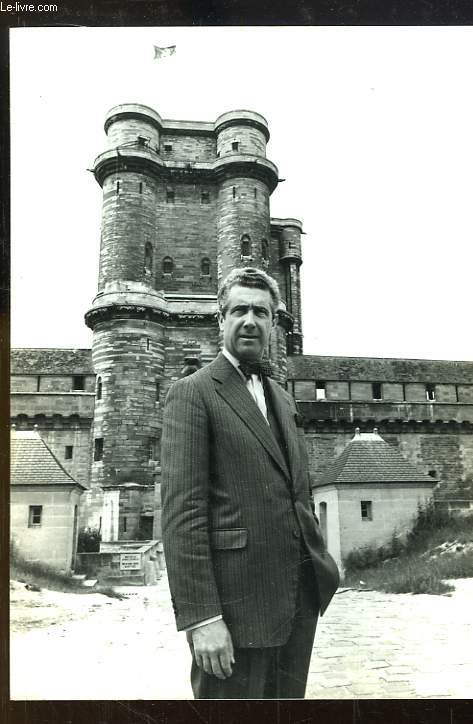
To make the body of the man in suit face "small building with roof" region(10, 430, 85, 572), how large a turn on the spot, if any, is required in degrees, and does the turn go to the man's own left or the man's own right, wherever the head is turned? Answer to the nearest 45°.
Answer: approximately 180°

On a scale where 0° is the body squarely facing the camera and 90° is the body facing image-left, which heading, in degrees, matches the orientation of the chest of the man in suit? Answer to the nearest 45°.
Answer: approximately 315°

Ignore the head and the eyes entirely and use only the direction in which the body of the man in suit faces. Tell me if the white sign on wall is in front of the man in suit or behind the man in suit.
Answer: behind

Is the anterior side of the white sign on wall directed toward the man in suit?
yes

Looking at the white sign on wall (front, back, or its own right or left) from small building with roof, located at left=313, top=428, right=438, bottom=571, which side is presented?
left

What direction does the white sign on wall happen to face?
toward the camera
